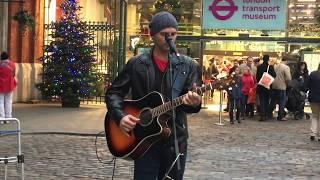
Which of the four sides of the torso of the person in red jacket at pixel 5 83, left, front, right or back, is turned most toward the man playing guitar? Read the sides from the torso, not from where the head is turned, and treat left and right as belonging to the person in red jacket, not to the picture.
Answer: back

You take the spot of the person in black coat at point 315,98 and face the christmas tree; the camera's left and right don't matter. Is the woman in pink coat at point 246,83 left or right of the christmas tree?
right
